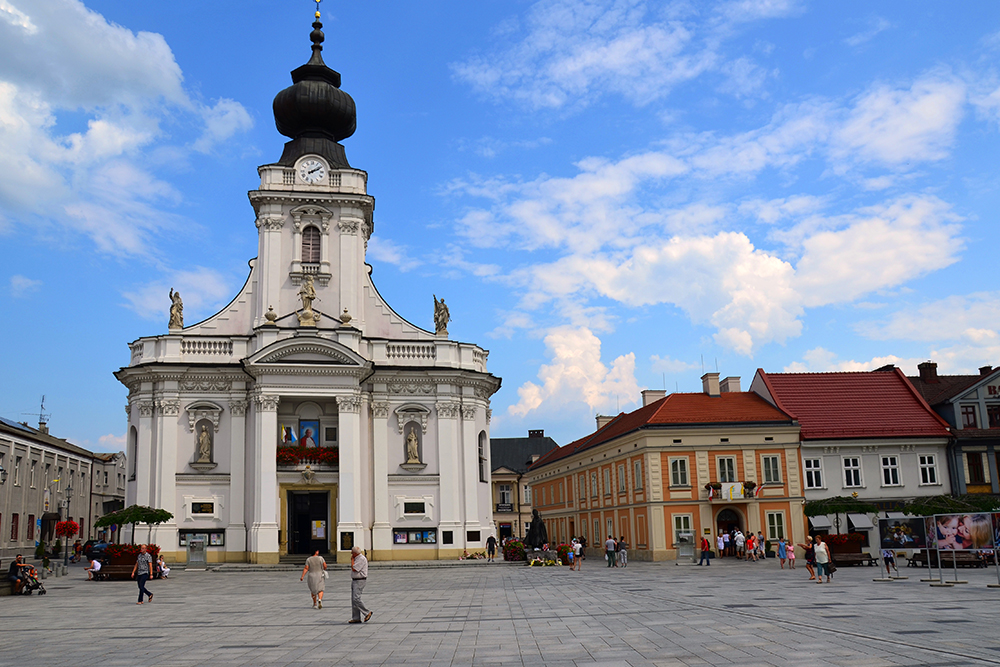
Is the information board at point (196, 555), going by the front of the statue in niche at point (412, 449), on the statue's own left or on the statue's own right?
on the statue's own right

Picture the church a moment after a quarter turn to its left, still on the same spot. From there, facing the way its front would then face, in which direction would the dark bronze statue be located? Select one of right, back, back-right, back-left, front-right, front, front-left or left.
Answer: front

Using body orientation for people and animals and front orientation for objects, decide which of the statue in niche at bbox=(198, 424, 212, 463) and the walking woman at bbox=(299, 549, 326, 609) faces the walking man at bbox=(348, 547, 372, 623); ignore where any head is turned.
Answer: the statue in niche

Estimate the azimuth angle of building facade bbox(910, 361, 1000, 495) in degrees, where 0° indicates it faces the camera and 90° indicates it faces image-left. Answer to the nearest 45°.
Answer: approximately 0°

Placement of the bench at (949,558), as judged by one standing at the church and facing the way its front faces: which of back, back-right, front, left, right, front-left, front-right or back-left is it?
front-left

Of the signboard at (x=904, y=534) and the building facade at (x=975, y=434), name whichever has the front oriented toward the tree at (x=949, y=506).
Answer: the building facade

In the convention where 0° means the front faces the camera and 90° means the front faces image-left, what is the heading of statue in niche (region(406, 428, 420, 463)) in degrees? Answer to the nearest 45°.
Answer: approximately 0°

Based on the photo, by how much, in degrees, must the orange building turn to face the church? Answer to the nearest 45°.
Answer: approximately 90° to its right
